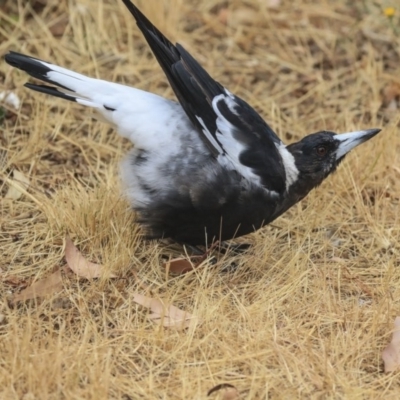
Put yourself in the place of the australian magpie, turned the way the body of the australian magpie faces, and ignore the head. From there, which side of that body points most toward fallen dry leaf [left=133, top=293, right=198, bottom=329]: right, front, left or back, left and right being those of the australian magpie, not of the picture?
right

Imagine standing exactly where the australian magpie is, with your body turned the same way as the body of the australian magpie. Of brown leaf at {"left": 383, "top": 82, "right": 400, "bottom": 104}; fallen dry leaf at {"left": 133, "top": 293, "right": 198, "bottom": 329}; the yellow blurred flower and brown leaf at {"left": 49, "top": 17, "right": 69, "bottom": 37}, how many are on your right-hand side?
1

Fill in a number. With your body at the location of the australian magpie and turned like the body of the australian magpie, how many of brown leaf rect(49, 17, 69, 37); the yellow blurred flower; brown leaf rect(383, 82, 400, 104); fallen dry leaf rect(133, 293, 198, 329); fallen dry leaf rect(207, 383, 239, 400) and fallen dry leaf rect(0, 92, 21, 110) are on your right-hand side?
2

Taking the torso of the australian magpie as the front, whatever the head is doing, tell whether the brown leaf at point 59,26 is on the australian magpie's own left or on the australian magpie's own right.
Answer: on the australian magpie's own left

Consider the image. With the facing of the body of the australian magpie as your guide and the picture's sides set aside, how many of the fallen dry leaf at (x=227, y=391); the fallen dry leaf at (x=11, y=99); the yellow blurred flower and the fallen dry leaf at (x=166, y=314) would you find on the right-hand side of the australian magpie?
2

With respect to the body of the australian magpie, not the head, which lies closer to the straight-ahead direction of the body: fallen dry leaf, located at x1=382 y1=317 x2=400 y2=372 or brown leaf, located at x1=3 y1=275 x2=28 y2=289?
the fallen dry leaf

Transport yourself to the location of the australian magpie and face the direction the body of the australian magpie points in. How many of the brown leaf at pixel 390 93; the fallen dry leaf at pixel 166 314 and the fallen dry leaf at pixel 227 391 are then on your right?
2

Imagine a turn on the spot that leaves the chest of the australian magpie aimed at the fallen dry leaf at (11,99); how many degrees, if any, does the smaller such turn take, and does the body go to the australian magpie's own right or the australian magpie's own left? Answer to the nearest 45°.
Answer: approximately 135° to the australian magpie's own left

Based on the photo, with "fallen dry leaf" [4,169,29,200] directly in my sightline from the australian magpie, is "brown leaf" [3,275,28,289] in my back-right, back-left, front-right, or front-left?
front-left

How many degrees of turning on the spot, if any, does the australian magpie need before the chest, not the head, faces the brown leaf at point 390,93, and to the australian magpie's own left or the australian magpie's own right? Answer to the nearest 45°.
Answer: approximately 45° to the australian magpie's own left

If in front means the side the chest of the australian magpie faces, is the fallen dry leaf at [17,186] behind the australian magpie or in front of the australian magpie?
behind

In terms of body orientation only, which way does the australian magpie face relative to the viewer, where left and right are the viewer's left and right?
facing to the right of the viewer

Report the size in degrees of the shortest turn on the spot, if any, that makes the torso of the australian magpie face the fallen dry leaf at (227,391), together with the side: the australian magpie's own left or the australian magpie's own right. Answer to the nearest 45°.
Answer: approximately 90° to the australian magpie's own right

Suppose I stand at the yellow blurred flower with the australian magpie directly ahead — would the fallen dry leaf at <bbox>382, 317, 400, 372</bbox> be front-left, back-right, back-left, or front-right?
front-left

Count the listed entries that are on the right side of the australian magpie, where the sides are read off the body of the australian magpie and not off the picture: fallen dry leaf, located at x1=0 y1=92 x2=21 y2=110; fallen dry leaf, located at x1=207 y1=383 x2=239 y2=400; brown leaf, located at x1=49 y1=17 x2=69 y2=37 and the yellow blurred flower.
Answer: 1
